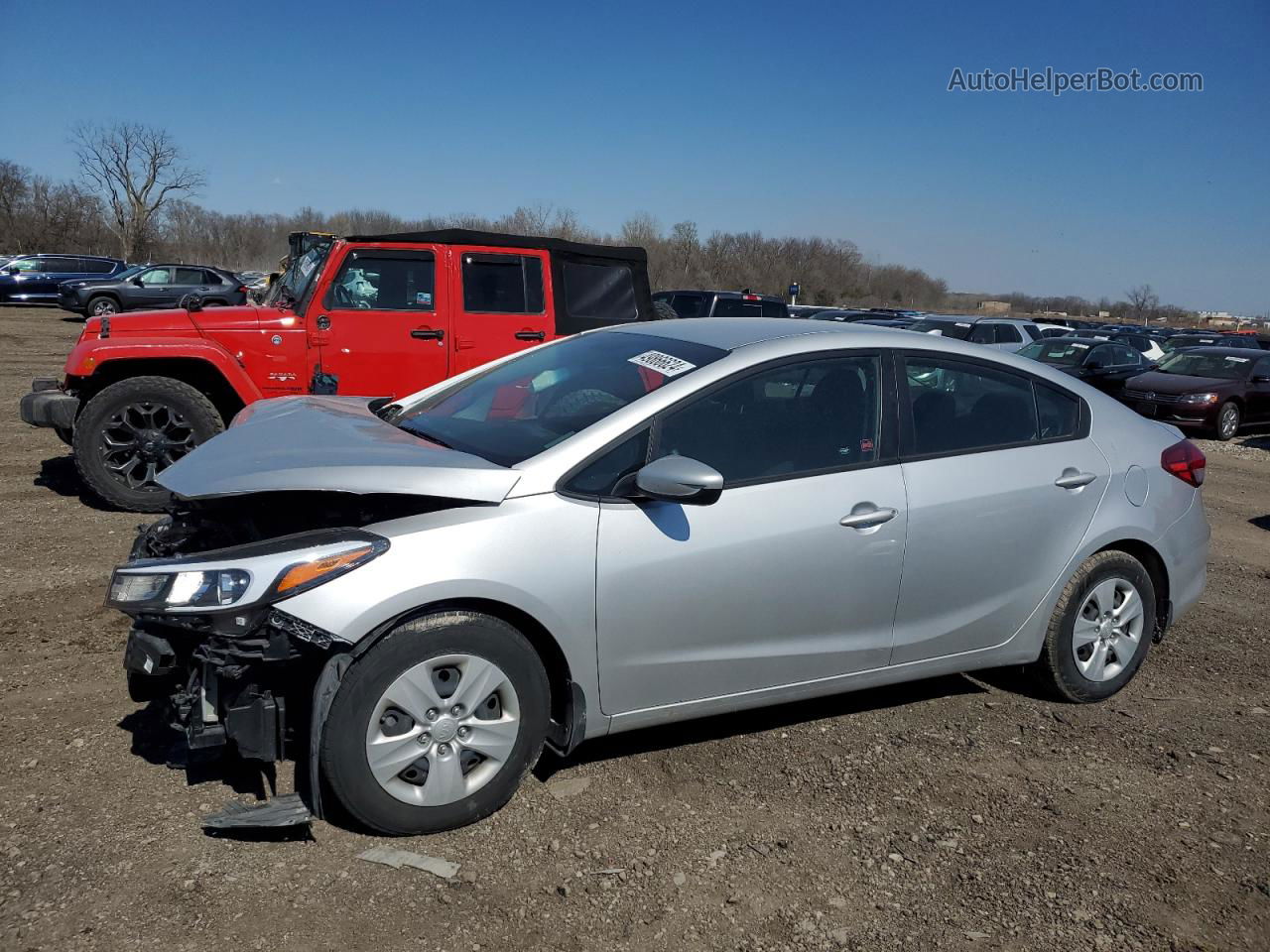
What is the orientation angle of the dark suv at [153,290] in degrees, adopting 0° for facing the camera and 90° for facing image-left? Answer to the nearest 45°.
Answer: approximately 90°

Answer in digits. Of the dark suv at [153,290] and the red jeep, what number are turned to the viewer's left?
2

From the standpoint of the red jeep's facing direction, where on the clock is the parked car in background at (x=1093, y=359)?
The parked car in background is roughly at 5 o'clock from the red jeep.

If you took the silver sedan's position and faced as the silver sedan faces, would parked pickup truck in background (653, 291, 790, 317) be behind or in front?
behind

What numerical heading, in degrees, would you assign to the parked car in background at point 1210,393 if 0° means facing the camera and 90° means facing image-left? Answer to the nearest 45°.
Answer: approximately 45°

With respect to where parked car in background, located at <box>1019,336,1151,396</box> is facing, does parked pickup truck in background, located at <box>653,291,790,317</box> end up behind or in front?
in front

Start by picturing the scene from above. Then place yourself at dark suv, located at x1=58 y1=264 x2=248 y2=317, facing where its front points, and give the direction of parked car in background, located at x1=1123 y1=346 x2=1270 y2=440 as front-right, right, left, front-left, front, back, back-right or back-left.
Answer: back-left

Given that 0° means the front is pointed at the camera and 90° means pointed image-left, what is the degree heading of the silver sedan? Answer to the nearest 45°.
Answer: approximately 45°

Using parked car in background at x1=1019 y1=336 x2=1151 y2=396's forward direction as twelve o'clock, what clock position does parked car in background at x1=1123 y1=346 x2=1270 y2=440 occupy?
parked car in background at x1=1123 y1=346 x2=1270 y2=440 is roughly at 9 o'clock from parked car in background at x1=1019 y1=336 x2=1151 y2=396.

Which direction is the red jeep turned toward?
to the viewer's left

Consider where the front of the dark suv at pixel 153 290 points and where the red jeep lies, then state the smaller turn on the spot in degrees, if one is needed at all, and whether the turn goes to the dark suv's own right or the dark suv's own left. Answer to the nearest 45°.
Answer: approximately 90° to the dark suv's own left
